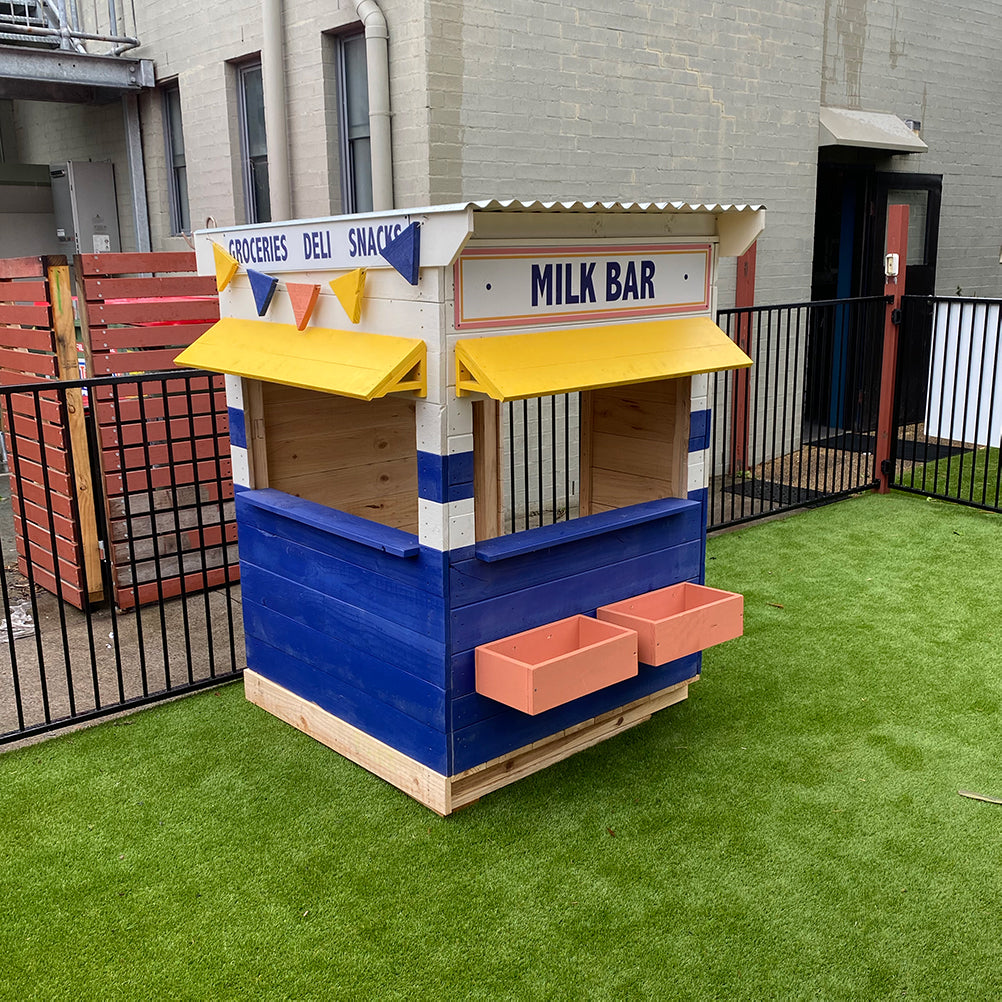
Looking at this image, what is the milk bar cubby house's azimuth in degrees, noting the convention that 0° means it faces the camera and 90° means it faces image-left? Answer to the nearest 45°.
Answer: approximately 315°

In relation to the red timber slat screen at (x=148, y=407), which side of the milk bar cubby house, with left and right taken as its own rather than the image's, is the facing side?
back

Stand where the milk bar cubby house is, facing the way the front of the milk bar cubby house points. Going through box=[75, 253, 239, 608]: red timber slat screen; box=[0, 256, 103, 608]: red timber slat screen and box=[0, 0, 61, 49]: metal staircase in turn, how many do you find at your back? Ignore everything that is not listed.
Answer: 3

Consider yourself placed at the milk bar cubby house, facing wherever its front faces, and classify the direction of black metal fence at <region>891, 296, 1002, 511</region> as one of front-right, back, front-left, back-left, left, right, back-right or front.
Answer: left

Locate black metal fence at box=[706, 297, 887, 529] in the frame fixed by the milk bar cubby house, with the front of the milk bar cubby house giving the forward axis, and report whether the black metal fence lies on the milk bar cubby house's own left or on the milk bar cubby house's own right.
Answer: on the milk bar cubby house's own left

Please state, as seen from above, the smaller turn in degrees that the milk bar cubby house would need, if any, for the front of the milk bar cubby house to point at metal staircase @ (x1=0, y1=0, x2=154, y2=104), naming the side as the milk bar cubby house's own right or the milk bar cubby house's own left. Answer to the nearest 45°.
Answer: approximately 180°

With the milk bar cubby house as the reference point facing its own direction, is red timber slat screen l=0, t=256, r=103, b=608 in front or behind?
behind

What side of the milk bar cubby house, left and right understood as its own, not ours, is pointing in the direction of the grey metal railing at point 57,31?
back
